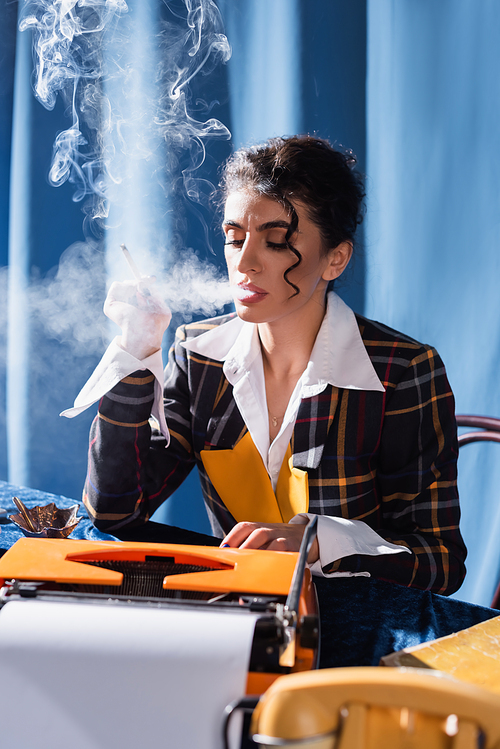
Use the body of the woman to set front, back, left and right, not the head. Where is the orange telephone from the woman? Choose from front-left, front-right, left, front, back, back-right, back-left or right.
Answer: front-left

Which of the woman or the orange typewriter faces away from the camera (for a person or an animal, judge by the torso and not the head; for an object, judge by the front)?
the orange typewriter

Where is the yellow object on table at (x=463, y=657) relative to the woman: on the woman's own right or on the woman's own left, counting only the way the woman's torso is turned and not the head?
on the woman's own left

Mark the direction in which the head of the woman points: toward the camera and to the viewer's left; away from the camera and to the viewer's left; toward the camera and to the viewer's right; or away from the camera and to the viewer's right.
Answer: toward the camera and to the viewer's left

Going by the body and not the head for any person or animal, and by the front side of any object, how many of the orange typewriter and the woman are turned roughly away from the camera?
1

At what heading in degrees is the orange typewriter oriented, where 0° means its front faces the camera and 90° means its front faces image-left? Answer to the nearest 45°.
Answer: approximately 180°

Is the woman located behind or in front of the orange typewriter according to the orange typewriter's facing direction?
in front
